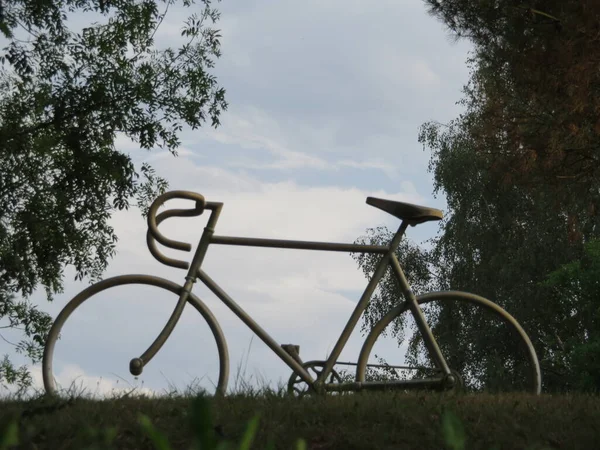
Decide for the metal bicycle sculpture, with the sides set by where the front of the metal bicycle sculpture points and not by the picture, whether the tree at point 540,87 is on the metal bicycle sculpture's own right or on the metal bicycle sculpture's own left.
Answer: on the metal bicycle sculpture's own right

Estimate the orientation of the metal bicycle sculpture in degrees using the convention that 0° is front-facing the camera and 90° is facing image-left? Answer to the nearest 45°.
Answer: approximately 90°

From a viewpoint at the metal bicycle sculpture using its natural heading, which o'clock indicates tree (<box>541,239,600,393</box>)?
The tree is roughly at 4 o'clock from the metal bicycle sculpture.

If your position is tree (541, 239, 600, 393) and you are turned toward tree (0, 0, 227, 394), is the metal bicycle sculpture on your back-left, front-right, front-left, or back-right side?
front-left

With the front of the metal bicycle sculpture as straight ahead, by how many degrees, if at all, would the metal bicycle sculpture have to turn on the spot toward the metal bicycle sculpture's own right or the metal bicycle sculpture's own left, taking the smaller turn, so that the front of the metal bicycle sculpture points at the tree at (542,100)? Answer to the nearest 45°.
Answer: approximately 135° to the metal bicycle sculpture's own right
